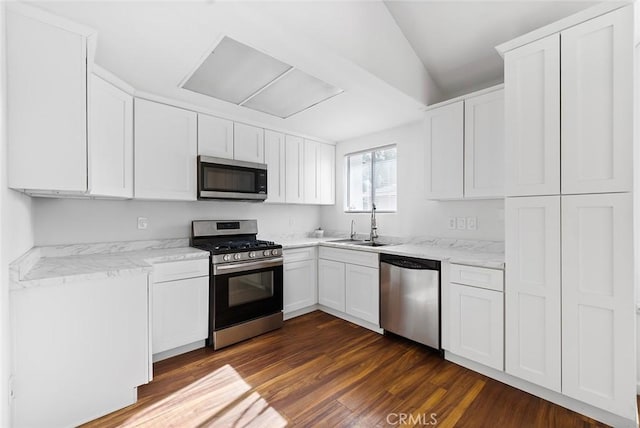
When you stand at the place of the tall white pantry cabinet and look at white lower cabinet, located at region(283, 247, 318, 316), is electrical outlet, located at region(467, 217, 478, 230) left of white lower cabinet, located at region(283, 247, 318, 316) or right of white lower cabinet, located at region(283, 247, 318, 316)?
right

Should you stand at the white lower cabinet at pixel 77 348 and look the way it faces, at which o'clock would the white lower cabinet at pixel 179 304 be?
the white lower cabinet at pixel 179 304 is roughly at 11 o'clock from the white lower cabinet at pixel 77 348.

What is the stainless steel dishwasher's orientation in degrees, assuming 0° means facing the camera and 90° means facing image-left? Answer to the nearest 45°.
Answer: approximately 45°

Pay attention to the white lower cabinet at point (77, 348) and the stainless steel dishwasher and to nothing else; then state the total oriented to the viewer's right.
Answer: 1

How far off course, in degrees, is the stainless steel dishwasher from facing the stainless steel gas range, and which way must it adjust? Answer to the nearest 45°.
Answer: approximately 45° to its right

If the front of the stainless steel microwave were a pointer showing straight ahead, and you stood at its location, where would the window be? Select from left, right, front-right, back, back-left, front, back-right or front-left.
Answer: front-left

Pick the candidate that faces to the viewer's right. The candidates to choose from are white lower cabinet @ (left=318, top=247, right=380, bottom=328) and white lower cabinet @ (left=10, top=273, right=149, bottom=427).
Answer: white lower cabinet @ (left=10, top=273, right=149, bottom=427)

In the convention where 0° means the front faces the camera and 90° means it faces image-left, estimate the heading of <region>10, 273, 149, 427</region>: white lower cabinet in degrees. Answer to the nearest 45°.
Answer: approximately 270°
